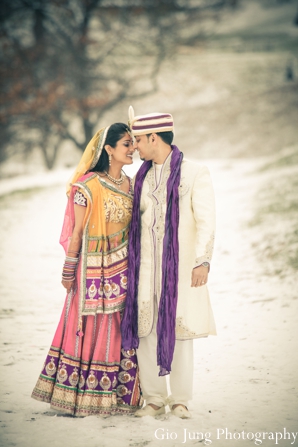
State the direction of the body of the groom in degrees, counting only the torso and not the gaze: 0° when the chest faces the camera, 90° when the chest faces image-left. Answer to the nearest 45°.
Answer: approximately 45°

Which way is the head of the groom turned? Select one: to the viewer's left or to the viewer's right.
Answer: to the viewer's left

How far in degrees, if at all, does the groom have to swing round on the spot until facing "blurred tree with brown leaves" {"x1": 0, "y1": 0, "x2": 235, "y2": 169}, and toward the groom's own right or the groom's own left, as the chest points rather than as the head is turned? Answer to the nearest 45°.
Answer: approximately 135° to the groom's own right
